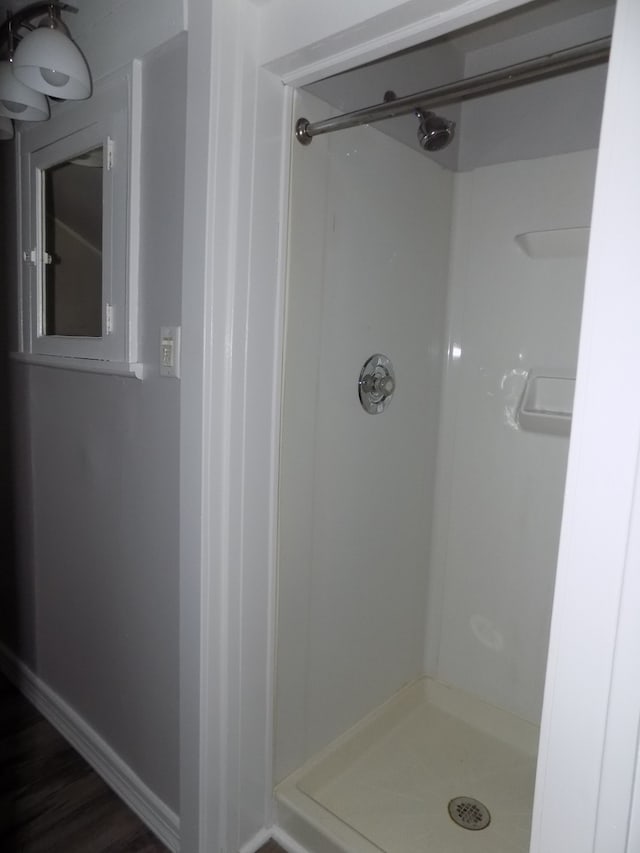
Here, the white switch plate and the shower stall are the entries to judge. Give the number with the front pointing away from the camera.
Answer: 0

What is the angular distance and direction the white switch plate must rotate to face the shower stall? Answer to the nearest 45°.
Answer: approximately 135° to its left

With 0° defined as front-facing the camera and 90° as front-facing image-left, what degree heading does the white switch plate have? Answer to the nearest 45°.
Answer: approximately 45°

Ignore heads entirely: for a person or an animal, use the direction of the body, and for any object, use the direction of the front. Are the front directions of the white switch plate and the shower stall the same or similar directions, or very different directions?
same or similar directions

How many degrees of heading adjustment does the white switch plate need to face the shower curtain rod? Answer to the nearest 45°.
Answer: approximately 90° to its left
